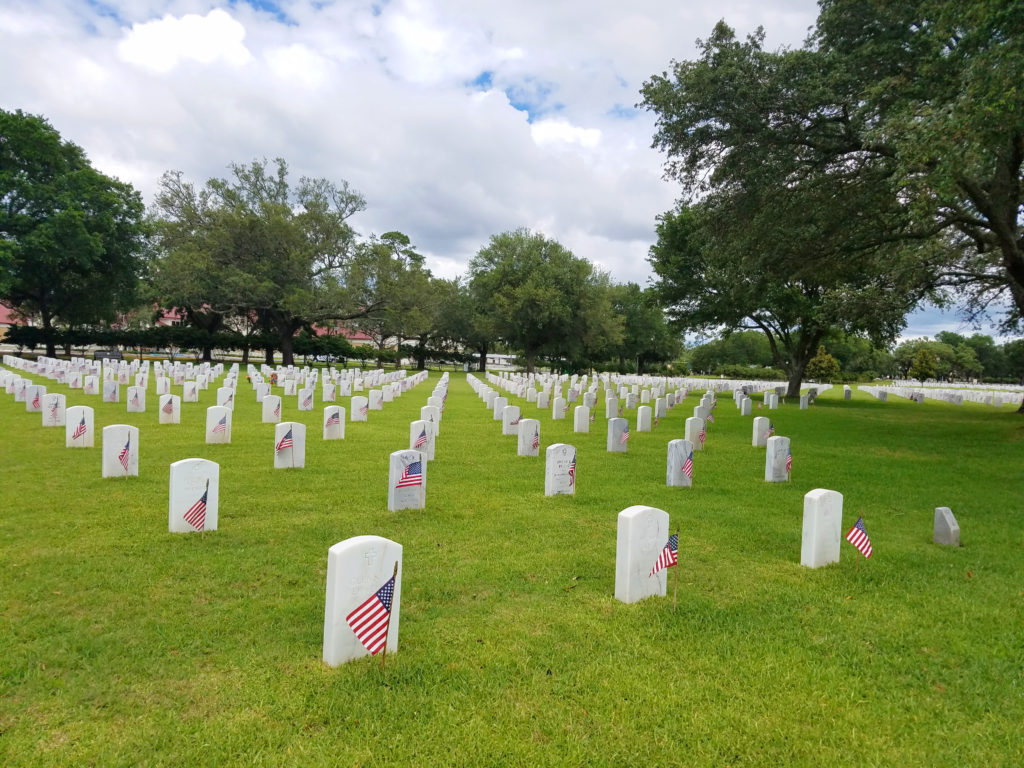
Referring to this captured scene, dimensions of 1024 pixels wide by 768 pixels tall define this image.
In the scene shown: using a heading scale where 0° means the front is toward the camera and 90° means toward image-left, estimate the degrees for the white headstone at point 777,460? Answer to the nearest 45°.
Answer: approximately 315°

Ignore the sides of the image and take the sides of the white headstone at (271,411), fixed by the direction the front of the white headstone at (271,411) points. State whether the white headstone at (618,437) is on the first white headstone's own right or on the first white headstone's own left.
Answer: on the first white headstone's own left

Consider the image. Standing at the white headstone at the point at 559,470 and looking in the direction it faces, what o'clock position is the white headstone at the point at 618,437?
the white headstone at the point at 618,437 is roughly at 8 o'clock from the white headstone at the point at 559,470.

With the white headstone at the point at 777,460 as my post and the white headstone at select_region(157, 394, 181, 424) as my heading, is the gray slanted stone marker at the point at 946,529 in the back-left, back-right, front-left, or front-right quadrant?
back-left

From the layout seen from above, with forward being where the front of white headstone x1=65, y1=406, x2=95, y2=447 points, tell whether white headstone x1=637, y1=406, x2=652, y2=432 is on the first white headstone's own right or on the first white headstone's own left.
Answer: on the first white headstone's own left

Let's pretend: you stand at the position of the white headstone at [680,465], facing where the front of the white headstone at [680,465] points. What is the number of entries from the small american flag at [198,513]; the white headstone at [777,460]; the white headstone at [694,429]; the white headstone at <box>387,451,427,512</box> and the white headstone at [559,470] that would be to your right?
3

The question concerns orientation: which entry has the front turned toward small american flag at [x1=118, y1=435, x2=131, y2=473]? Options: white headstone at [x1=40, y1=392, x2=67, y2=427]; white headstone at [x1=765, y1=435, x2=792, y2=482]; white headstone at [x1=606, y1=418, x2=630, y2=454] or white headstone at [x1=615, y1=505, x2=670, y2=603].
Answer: white headstone at [x1=40, y1=392, x2=67, y2=427]

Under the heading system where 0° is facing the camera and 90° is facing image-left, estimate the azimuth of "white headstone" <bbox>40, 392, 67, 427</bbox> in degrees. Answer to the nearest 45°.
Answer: approximately 0°

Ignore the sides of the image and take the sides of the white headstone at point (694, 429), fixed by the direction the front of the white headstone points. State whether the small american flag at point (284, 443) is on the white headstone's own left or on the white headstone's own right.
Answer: on the white headstone's own right

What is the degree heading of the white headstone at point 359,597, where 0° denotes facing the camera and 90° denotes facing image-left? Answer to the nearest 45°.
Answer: approximately 315°
